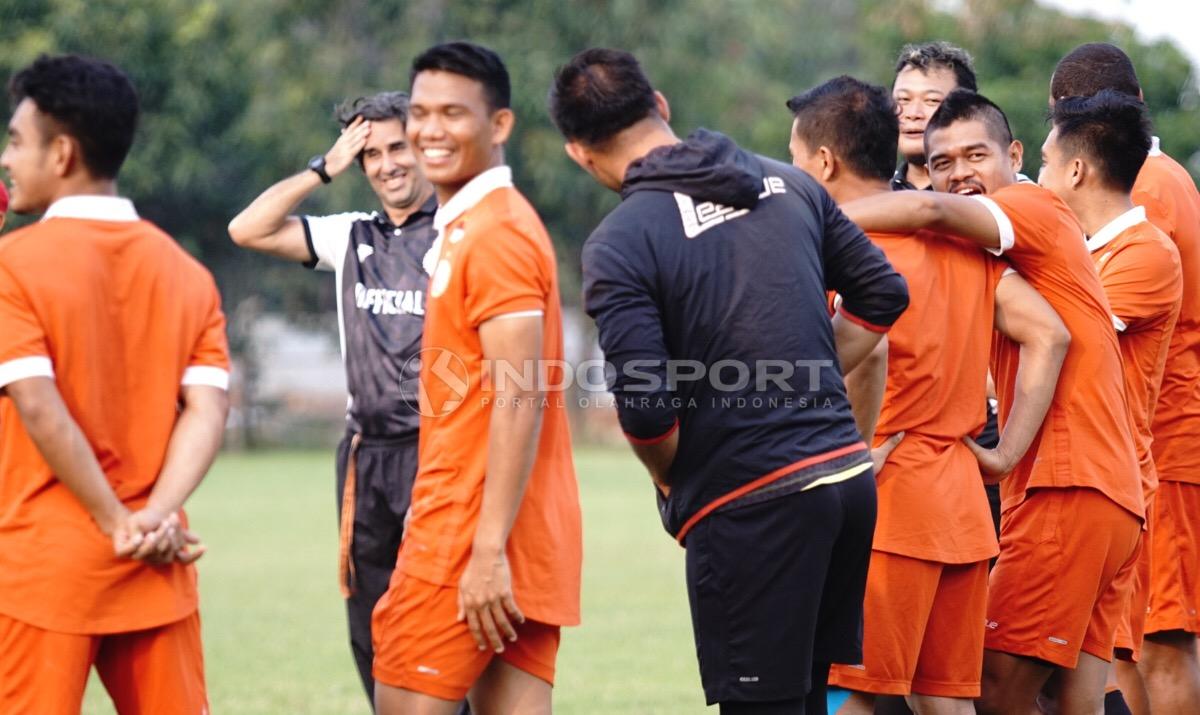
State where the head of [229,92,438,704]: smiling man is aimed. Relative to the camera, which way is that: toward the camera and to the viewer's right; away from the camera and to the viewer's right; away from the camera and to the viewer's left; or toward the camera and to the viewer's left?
toward the camera and to the viewer's right

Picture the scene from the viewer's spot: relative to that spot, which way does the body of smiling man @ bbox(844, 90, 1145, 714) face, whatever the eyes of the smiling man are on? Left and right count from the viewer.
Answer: facing to the left of the viewer

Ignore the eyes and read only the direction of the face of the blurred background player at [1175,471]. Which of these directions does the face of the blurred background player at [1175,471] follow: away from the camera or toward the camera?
away from the camera

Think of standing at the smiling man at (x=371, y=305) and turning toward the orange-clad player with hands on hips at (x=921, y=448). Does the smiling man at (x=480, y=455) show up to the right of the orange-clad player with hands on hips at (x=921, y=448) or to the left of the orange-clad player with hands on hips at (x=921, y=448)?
right
